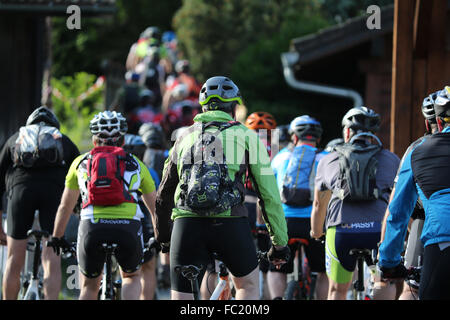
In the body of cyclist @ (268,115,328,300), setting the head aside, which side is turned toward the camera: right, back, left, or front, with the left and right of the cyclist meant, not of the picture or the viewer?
back

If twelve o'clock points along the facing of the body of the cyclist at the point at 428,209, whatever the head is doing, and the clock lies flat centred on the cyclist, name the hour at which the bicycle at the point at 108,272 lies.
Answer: The bicycle is roughly at 10 o'clock from the cyclist.

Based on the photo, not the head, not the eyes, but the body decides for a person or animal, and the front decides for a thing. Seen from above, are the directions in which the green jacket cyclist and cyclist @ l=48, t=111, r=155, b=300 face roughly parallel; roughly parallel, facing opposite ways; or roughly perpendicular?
roughly parallel

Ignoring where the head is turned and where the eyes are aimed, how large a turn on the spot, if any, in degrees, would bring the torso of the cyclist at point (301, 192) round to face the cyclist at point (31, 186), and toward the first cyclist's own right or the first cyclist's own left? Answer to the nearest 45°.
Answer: approximately 90° to the first cyclist's own left

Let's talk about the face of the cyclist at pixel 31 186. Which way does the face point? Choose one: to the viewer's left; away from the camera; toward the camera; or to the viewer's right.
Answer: away from the camera

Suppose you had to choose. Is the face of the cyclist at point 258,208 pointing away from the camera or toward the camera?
away from the camera

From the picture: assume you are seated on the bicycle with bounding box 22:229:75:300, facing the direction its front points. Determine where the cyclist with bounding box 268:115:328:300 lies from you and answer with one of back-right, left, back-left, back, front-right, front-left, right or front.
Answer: right

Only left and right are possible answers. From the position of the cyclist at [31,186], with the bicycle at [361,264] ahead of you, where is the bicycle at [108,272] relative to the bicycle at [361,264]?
right

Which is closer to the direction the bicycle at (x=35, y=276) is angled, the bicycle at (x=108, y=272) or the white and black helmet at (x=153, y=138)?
the white and black helmet

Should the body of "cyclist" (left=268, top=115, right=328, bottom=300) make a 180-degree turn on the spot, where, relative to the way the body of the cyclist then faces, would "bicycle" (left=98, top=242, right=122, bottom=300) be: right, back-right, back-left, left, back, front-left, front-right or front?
front-right

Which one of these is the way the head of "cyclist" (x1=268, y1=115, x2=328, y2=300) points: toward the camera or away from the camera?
away from the camera

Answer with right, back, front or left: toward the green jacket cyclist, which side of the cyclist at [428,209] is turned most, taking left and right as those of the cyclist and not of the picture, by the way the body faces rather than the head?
left

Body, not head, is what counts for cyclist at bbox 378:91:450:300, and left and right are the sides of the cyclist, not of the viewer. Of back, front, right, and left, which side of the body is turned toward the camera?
back

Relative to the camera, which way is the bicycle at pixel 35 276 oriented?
away from the camera

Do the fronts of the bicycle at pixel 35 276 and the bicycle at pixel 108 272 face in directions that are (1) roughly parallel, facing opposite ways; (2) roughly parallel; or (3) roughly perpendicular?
roughly parallel

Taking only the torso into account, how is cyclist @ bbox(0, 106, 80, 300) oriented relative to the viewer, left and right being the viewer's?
facing away from the viewer

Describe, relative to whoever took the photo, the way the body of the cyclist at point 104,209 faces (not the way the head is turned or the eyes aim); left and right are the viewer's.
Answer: facing away from the viewer

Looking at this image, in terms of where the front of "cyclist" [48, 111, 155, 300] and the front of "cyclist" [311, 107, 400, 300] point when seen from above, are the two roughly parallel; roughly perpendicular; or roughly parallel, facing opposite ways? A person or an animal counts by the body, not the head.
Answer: roughly parallel
